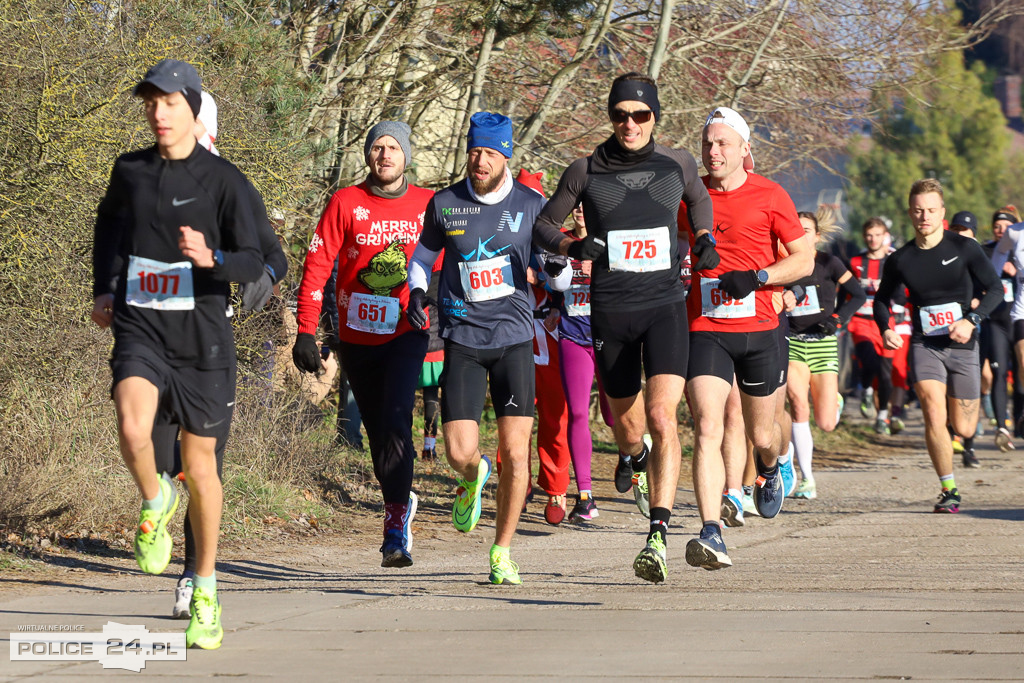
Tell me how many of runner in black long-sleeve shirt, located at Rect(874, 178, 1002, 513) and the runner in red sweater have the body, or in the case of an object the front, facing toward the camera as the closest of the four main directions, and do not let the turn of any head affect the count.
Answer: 2

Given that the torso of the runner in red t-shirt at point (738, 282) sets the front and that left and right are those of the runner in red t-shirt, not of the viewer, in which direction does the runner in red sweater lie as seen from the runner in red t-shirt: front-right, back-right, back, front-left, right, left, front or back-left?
front-right

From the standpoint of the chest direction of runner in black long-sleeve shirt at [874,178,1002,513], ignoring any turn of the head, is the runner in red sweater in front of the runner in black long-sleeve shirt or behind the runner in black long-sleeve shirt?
in front

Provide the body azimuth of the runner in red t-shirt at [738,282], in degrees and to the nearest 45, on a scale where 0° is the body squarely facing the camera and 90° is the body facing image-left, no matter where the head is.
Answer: approximately 45°

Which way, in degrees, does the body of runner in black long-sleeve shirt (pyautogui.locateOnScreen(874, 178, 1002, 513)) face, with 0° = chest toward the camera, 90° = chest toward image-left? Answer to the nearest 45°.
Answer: approximately 0°
